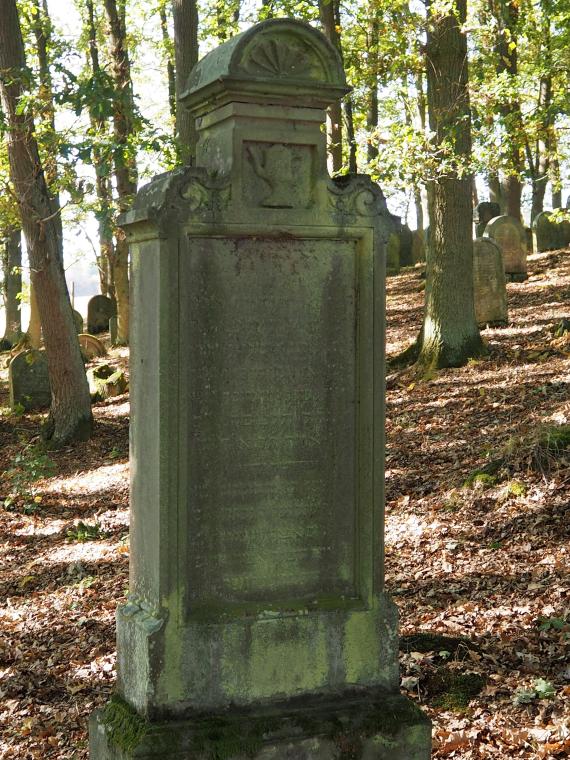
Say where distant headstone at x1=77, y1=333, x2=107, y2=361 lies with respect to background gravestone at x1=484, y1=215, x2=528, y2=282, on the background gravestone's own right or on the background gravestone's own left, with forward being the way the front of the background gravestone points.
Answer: on the background gravestone's own right

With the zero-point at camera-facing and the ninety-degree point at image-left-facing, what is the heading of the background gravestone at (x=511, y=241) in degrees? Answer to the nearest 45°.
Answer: approximately 0°

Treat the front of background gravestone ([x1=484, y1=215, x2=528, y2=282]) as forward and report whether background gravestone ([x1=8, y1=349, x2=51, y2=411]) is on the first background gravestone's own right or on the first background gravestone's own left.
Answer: on the first background gravestone's own right

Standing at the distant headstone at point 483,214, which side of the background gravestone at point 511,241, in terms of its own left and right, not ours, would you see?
back

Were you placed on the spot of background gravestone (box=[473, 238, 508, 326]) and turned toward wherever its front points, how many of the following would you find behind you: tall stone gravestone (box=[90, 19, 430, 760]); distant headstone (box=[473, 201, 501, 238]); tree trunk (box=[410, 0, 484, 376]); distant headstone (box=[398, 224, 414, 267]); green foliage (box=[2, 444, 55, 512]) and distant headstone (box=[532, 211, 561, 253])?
3

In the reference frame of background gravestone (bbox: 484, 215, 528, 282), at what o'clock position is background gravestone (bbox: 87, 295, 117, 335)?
background gravestone (bbox: 87, 295, 117, 335) is roughly at 4 o'clock from background gravestone (bbox: 484, 215, 528, 282).

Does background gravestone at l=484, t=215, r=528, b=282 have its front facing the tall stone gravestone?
yes

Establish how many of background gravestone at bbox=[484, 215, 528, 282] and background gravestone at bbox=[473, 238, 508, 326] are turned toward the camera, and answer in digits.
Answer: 2

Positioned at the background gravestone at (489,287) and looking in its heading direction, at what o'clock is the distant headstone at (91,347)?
The distant headstone is roughly at 4 o'clock from the background gravestone.

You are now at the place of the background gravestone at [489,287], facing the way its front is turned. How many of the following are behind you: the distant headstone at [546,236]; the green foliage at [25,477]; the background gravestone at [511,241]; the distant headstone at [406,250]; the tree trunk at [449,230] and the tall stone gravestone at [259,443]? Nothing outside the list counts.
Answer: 3

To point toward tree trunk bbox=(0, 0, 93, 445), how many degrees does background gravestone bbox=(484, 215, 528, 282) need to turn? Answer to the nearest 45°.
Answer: approximately 45° to its right

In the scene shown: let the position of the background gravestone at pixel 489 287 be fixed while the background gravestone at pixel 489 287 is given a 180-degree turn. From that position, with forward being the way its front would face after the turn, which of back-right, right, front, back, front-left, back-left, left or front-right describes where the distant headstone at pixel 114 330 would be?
front-left

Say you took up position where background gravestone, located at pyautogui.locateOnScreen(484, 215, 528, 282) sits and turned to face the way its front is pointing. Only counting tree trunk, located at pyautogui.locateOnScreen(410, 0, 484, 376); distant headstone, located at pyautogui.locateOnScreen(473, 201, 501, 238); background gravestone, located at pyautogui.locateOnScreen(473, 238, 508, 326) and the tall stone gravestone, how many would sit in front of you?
3

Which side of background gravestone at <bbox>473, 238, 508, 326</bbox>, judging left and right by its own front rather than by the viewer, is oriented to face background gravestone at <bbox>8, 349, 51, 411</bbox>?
right
